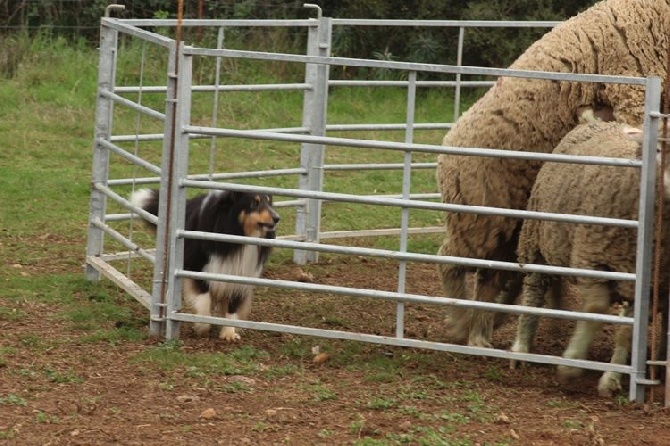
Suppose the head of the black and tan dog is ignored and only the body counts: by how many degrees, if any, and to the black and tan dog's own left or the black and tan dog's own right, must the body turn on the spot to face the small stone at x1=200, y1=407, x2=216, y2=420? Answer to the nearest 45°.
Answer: approximately 45° to the black and tan dog's own right

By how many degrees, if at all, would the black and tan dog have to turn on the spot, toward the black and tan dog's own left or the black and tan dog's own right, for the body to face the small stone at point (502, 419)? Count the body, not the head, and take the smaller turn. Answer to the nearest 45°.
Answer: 0° — it already faces it

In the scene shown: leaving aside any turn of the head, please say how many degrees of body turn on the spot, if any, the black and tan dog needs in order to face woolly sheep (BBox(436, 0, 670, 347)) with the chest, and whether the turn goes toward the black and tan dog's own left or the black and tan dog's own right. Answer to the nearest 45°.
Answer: approximately 45° to the black and tan dog's own left

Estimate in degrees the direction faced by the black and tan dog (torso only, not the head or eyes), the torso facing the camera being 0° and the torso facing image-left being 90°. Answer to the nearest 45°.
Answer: approximately 315°

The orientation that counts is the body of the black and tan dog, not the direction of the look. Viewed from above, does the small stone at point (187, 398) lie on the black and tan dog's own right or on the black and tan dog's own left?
on the black and tan dog's own right

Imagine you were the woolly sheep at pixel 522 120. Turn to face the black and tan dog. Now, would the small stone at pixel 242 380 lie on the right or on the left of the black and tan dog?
left
